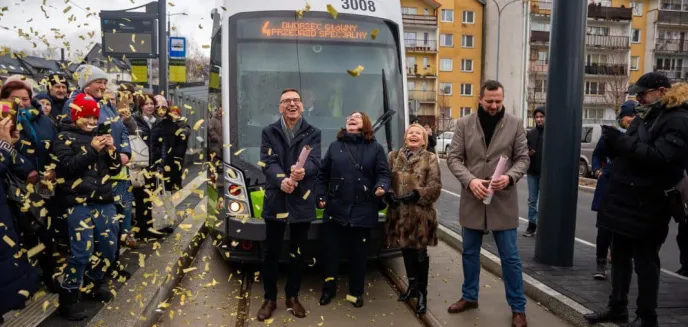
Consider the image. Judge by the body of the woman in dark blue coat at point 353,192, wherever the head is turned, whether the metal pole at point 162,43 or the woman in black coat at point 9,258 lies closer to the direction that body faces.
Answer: the woman in black coat

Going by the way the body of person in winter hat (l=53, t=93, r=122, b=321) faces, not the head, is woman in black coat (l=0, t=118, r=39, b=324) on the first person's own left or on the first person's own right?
on the first person's own right

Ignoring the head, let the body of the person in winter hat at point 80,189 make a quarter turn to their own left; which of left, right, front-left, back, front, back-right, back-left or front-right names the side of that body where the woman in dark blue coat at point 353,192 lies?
front-right

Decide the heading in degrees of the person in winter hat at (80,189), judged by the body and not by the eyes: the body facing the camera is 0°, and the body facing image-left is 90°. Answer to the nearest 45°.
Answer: approximately 315°

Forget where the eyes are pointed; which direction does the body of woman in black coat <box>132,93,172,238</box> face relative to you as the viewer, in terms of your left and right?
facing the viewer and to the right of the viewer

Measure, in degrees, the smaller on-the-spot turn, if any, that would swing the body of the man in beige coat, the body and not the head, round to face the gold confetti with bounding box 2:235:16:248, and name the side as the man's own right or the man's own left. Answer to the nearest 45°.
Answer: approximately 45° to the man's own right

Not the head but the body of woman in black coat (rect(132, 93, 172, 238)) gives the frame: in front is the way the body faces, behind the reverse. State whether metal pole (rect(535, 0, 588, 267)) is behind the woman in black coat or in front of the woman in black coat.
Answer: in front

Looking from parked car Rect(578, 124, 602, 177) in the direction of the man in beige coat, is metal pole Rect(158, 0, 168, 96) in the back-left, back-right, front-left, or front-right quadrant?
front-right

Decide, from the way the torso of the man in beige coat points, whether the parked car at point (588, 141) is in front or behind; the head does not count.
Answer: behind

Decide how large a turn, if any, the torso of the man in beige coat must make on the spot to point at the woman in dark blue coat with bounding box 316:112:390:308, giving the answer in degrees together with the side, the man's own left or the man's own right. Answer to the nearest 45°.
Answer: approximately 90° to the man's own right

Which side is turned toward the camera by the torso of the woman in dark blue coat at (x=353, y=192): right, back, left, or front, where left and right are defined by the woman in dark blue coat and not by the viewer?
front

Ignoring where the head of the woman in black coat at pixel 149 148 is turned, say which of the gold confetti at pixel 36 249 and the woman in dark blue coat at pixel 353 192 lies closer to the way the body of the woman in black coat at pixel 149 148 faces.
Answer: the woman in dark blue coat
